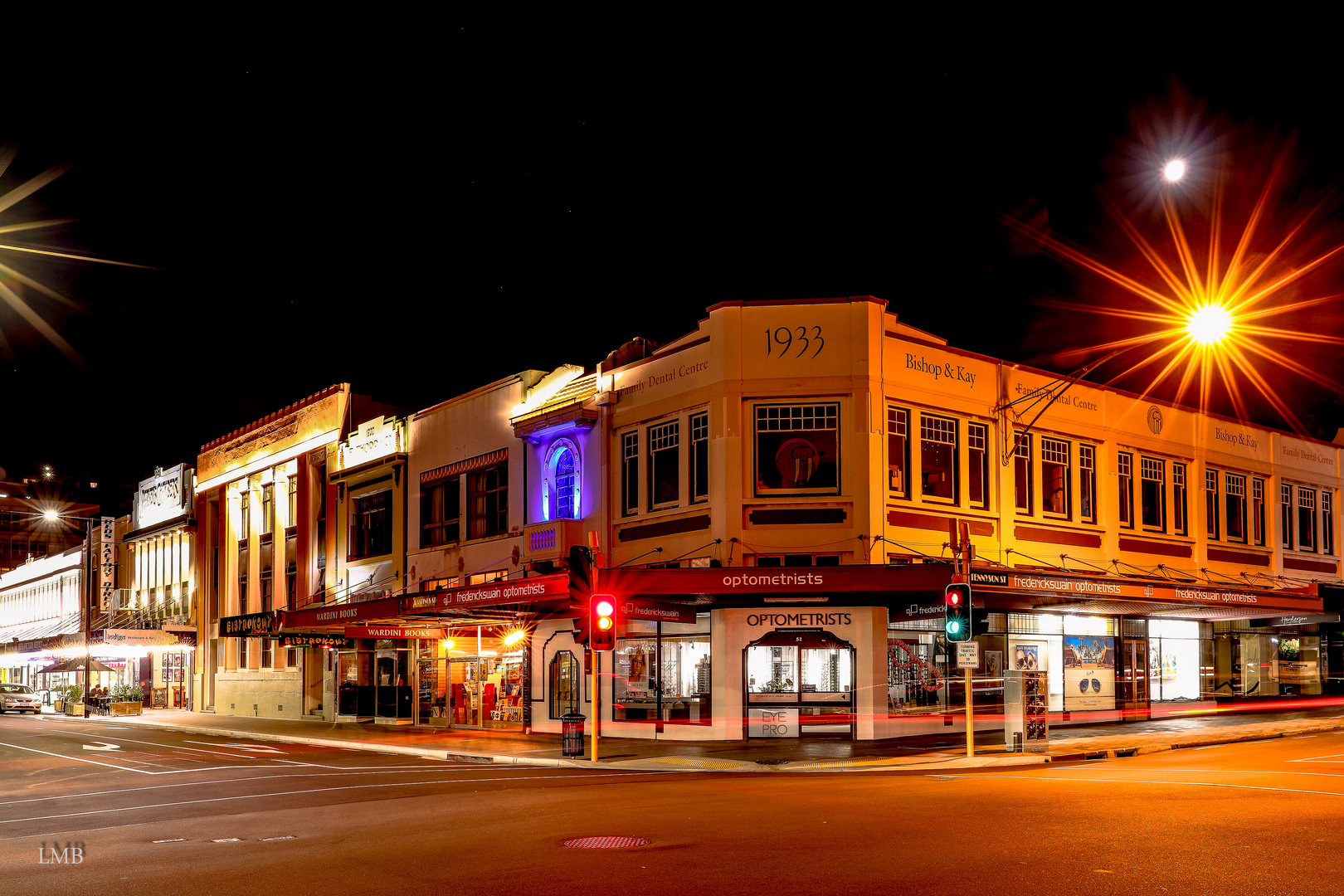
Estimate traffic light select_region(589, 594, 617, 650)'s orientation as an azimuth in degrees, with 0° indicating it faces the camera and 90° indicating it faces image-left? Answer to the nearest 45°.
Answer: approximately 0°

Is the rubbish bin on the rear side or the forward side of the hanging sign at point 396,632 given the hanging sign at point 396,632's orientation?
on the forward side

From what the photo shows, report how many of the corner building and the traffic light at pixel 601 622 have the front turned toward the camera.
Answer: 2

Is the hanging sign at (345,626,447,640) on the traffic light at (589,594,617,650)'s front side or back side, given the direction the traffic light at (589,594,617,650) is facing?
on the back side

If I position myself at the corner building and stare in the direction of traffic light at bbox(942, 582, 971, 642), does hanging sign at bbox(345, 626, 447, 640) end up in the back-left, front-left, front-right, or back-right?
back-right

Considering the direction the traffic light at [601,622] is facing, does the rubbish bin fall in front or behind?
behind
